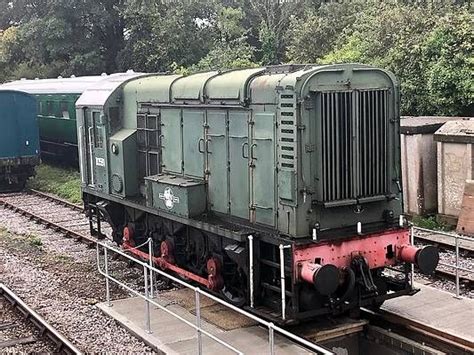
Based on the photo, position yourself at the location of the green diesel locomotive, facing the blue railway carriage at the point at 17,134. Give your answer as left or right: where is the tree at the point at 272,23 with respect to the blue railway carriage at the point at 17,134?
right

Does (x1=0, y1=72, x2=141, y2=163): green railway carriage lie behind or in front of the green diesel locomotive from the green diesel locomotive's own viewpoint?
behind

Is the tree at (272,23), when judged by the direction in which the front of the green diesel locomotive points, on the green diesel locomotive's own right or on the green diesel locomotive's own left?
on the green diesel locomotive's own left

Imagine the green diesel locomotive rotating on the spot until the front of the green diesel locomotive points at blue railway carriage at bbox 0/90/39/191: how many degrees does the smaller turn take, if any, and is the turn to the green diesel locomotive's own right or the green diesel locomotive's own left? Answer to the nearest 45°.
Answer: approximately 180°

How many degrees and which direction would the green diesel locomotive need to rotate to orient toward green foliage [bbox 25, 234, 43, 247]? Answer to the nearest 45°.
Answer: approximately 180°

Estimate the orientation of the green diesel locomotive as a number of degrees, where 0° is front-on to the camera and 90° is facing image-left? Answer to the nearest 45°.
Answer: approximately 315°
